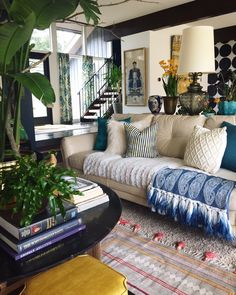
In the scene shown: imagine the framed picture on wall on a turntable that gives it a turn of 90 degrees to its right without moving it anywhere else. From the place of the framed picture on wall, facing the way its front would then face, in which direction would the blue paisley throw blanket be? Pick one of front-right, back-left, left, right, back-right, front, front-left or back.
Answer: back-left

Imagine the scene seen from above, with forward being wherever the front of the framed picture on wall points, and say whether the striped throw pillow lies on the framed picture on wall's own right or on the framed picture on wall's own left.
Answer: on the framed picture on wall's own left

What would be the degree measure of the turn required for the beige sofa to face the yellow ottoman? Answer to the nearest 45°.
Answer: approximately 45° to its left

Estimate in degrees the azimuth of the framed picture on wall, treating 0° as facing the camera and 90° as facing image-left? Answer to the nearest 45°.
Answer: approximately 45°

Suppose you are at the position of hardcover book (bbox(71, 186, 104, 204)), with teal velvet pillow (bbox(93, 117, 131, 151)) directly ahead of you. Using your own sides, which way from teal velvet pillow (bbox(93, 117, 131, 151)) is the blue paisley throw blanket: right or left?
right

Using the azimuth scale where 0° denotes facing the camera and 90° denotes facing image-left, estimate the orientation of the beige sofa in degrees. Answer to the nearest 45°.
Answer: approximately 45°

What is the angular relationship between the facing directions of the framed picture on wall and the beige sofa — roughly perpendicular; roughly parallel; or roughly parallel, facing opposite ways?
roughly parallel

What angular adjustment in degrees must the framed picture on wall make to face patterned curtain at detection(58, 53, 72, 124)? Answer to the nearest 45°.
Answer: approximately 90° to its right

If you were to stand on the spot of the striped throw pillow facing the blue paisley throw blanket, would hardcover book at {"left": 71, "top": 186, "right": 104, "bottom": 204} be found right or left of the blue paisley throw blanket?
right

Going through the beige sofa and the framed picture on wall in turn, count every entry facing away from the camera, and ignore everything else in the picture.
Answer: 0
